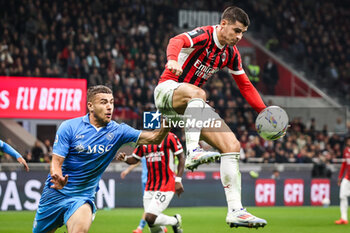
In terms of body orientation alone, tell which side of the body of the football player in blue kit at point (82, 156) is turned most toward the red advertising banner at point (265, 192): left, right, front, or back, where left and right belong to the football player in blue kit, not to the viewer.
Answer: left

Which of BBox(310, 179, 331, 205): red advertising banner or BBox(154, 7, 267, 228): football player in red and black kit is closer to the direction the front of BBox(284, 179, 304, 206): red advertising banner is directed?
the football player in red and black kit

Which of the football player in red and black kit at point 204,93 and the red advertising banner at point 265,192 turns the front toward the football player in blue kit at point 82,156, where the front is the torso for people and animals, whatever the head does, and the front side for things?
the red advertising banner

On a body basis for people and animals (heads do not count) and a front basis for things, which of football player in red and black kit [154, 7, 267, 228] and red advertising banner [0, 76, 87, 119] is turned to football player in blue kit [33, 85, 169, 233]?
the red advertising banner

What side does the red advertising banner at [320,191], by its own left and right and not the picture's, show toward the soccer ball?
front

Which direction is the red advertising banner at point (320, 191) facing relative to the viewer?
toward the camera

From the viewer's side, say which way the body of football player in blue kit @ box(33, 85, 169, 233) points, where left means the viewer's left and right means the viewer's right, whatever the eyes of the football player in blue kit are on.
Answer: facing the viewer and to the right of the viewer

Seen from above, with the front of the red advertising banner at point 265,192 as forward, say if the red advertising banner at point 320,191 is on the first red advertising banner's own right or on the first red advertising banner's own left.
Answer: on the first red advertising banner's own left

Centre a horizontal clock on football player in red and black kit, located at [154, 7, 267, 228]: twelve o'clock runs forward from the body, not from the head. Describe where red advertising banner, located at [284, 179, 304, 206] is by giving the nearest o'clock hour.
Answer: The red advertising banner is roughly at 8 o'clock from the football player in red and black kit.

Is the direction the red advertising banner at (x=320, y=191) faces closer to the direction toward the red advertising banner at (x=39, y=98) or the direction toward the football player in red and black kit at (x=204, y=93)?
the football player in red and black kit

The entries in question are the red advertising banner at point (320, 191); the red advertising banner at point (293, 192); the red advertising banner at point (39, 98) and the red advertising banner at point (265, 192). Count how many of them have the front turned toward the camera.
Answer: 4

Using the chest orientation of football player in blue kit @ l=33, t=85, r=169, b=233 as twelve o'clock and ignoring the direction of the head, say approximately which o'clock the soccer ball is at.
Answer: The soccer ball is roughly at 11 o'clock from the football player in blue kit.

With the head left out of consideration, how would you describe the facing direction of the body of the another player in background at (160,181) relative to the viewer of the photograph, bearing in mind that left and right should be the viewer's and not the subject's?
facing the viewer and to the left of the viewer

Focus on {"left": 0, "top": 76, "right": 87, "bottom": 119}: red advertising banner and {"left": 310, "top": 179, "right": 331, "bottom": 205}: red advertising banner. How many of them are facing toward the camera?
2

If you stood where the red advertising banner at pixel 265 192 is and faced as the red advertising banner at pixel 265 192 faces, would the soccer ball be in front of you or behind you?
in front

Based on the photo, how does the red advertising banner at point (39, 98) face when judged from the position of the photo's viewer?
facing the viewer

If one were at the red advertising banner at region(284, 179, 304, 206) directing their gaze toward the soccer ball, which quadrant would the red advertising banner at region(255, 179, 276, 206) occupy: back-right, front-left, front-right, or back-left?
front-right
